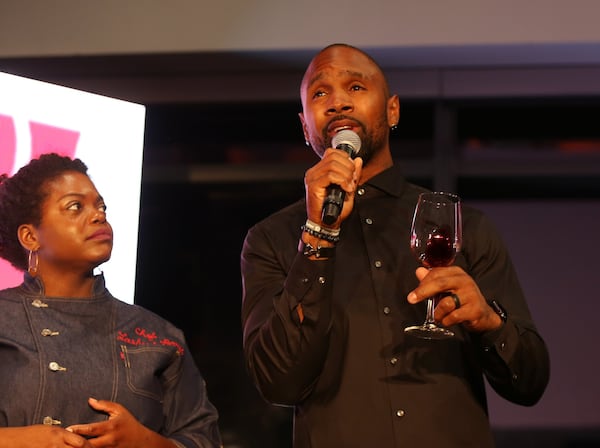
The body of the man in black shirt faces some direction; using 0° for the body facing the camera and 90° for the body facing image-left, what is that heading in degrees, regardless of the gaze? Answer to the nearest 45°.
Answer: approximately 0°

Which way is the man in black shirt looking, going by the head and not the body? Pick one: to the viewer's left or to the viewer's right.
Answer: to the viewer's left
